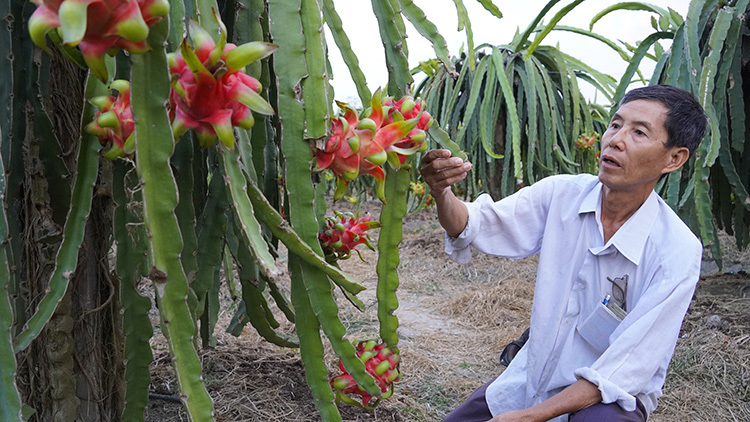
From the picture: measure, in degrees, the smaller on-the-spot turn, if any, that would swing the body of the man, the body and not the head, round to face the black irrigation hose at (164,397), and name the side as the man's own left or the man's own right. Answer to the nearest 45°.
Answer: approximately 45° to the man's own right

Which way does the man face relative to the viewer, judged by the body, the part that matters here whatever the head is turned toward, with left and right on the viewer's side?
facing the viewer and to the left of the viewer
